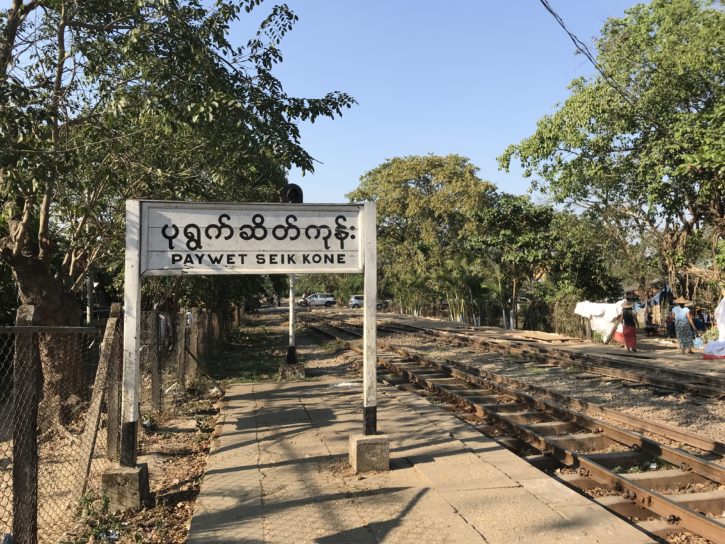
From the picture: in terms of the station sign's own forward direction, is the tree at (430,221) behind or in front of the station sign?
behind

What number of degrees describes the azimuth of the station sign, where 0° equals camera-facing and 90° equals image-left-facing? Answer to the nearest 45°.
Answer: approximately 0°

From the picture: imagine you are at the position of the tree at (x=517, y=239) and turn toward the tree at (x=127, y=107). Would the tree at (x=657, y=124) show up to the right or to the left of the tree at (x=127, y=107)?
left

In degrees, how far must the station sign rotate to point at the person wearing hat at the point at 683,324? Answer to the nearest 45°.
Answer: approximately 135° to its left

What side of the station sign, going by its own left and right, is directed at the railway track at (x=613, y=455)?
left

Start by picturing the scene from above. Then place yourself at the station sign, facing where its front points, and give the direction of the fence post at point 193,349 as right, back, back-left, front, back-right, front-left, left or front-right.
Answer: back

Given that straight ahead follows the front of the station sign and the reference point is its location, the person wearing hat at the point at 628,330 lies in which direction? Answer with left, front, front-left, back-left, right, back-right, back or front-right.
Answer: back-left

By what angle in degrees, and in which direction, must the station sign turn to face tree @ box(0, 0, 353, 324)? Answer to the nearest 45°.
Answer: approximately 135° to its right

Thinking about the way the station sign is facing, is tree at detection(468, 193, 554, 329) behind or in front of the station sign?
behind
